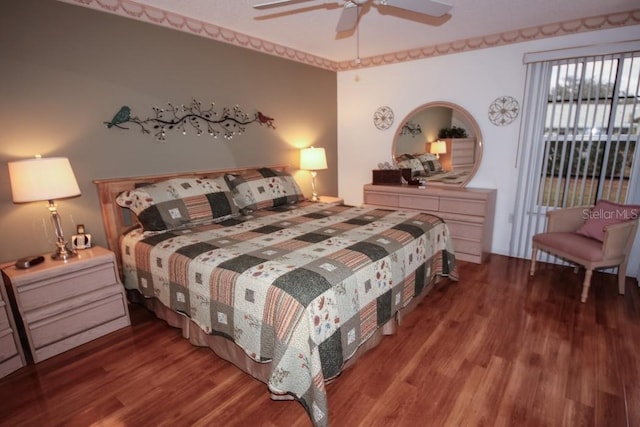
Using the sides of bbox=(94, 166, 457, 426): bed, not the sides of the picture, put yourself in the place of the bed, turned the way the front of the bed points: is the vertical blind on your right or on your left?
on your left

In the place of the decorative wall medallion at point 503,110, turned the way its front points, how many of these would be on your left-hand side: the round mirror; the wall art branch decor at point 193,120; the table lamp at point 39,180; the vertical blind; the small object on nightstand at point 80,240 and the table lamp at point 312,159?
1

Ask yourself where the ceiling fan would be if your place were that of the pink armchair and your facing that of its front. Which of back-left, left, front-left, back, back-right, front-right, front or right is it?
front

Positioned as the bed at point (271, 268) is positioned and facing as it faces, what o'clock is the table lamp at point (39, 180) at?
The table lamp is roughly at 5 o'clock from the bed.

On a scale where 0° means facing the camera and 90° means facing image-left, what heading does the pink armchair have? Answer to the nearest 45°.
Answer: approximately 45°

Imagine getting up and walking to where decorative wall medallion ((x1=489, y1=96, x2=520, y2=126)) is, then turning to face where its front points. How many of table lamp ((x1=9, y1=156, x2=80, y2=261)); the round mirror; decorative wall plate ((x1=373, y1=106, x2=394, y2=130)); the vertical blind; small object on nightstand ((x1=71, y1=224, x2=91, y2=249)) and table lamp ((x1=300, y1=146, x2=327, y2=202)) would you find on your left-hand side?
1

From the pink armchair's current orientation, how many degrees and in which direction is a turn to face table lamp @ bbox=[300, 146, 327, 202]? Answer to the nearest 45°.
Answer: approximately 45° to its right

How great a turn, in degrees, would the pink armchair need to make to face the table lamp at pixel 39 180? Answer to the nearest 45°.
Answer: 0° — it already faces it

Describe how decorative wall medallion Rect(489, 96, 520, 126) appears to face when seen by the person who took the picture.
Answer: facing the viewer

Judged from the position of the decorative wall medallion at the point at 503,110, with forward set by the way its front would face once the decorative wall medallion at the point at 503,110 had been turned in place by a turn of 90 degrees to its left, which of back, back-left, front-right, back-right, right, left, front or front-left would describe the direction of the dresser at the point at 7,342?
back-right

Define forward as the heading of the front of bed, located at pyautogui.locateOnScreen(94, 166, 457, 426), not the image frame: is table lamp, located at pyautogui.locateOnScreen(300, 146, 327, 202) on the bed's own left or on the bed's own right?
on the bed's own left

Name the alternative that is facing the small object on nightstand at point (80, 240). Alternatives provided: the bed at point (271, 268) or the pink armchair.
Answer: the pink armchair

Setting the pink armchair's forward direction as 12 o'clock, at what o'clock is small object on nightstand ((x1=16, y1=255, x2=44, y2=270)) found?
The small object on nightstand is roughly at 12 o'clock from the pink armchair.

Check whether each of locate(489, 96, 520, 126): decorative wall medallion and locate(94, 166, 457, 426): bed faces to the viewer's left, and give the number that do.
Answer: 0

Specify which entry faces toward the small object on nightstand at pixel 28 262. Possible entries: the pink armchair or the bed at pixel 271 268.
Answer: the pink armchair

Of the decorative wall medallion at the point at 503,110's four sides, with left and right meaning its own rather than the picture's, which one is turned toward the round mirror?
right

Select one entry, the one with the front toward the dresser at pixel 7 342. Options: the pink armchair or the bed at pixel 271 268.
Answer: the pink armchair

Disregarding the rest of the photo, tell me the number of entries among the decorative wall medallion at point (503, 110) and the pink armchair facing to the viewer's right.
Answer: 0

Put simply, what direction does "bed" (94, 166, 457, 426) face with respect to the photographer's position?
facing the viewer and to the right of the viewer

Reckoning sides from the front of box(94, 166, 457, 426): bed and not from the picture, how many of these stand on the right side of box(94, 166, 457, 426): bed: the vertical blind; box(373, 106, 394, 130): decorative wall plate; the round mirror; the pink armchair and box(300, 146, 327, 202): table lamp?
0

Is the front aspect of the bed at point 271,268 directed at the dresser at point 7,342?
no

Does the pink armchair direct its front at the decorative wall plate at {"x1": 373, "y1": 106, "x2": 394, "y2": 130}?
no

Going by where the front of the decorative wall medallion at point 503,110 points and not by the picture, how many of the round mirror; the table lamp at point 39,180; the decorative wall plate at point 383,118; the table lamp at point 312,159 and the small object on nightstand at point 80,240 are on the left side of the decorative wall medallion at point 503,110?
0
